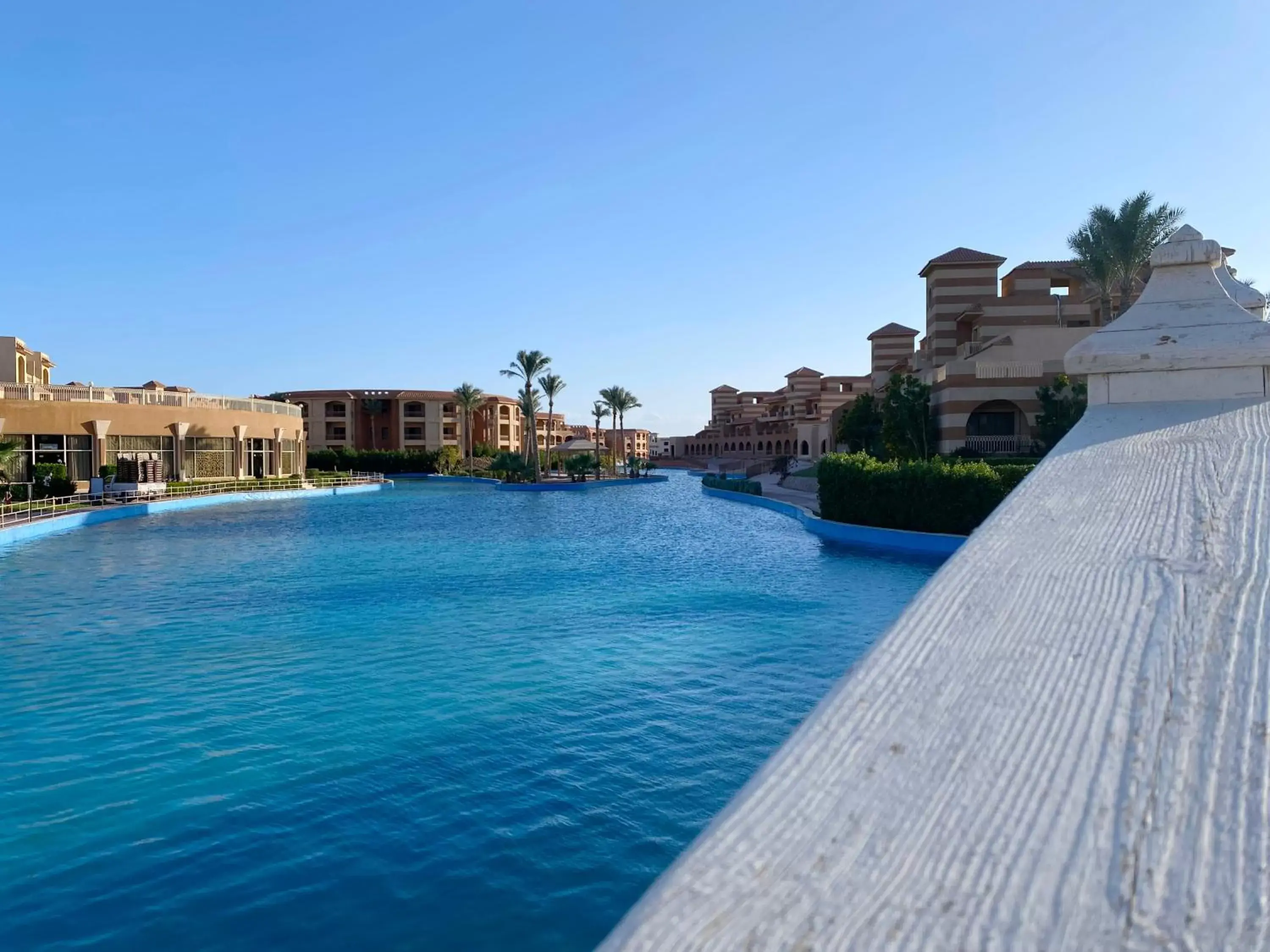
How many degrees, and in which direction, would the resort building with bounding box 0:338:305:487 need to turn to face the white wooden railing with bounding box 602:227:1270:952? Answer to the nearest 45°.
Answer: approximately 45° to its right

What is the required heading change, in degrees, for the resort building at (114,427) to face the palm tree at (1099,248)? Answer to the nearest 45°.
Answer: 0° — it already faces it

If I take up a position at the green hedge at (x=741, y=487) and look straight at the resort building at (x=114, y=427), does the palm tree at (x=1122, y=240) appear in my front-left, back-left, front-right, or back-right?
back-left

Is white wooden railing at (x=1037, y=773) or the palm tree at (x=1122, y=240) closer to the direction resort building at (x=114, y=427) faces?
the palm tree

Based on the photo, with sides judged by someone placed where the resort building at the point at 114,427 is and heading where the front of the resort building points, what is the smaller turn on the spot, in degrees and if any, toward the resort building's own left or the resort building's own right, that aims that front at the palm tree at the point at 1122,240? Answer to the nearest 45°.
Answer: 0° — it already faces it

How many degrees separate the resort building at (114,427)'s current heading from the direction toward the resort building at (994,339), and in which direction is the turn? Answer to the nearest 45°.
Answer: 0° — it already faces it

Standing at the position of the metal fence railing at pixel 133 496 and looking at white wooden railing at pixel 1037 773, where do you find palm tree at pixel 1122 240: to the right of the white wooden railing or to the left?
left

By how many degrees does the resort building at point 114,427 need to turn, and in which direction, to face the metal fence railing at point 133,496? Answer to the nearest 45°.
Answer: approximately 45° to its right

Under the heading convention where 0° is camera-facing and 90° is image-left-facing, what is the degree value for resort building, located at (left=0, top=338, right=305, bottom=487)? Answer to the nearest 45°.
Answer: approximately 315°
